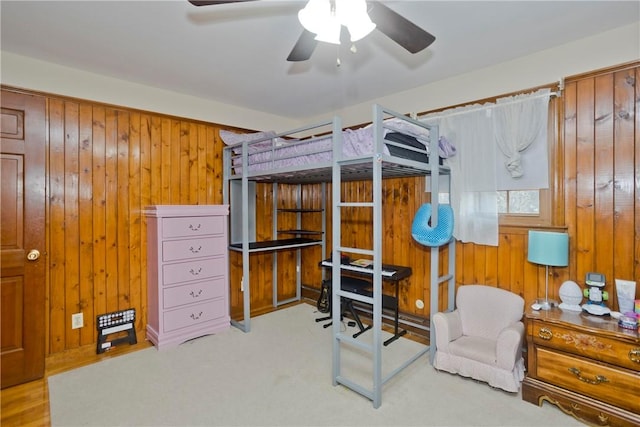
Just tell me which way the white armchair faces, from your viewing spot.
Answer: facing the viewer and to the left of the viewer

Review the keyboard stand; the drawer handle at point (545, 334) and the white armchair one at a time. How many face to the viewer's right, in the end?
0

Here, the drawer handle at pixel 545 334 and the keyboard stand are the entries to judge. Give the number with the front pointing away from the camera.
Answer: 0

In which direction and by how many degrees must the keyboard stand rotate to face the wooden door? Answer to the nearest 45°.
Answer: approximately 45° to its right

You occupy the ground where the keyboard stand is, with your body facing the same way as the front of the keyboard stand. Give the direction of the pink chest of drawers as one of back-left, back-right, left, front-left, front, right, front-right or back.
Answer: front-right

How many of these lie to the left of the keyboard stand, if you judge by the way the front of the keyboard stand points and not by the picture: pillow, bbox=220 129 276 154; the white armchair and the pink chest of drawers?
1

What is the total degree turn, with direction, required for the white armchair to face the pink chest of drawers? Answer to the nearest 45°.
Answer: approximately 45° to its right

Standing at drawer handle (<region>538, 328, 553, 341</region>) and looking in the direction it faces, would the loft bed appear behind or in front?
in front
